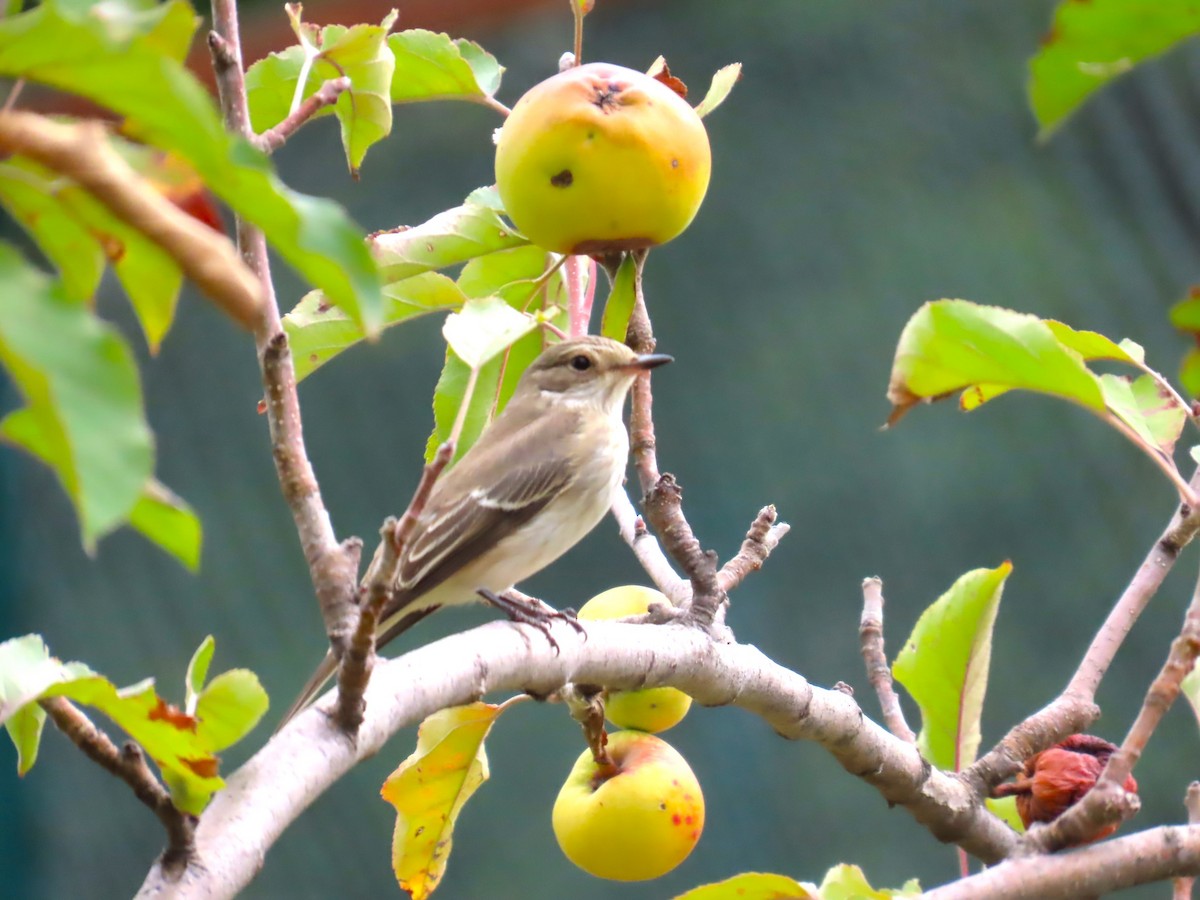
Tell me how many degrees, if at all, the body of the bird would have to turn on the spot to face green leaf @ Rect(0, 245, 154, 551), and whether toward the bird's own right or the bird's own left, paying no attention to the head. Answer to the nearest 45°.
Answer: approximately 90° to the bird's own right

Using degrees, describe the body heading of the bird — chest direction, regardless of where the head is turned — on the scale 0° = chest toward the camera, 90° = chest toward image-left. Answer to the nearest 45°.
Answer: approximately 270°

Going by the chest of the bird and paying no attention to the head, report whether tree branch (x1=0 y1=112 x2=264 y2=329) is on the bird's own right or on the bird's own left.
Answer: on the bird's own right

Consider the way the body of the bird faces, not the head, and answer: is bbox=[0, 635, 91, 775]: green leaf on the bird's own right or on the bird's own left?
on the bird's own right
